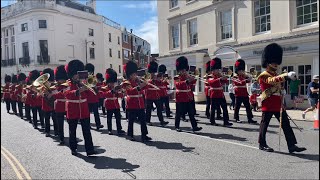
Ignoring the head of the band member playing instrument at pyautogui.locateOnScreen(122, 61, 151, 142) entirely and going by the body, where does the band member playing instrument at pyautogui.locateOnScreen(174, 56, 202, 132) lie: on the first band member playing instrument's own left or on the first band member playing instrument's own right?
on the first band member playing instrument's own left

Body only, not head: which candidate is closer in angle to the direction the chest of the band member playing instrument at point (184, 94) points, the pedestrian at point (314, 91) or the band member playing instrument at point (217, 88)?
the pedestrian

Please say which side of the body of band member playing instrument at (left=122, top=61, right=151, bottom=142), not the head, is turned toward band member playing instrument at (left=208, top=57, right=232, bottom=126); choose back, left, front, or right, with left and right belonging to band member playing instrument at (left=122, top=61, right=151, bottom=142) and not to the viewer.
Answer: left

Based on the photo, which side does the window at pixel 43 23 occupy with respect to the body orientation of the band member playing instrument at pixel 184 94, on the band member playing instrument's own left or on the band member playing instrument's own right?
on the band member playing instrument's own right

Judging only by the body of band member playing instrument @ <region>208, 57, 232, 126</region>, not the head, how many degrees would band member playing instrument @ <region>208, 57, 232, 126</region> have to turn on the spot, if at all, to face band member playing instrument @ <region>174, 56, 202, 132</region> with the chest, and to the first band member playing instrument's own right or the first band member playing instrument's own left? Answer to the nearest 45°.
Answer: approximately 90° to the first band member playing instrument's own right
